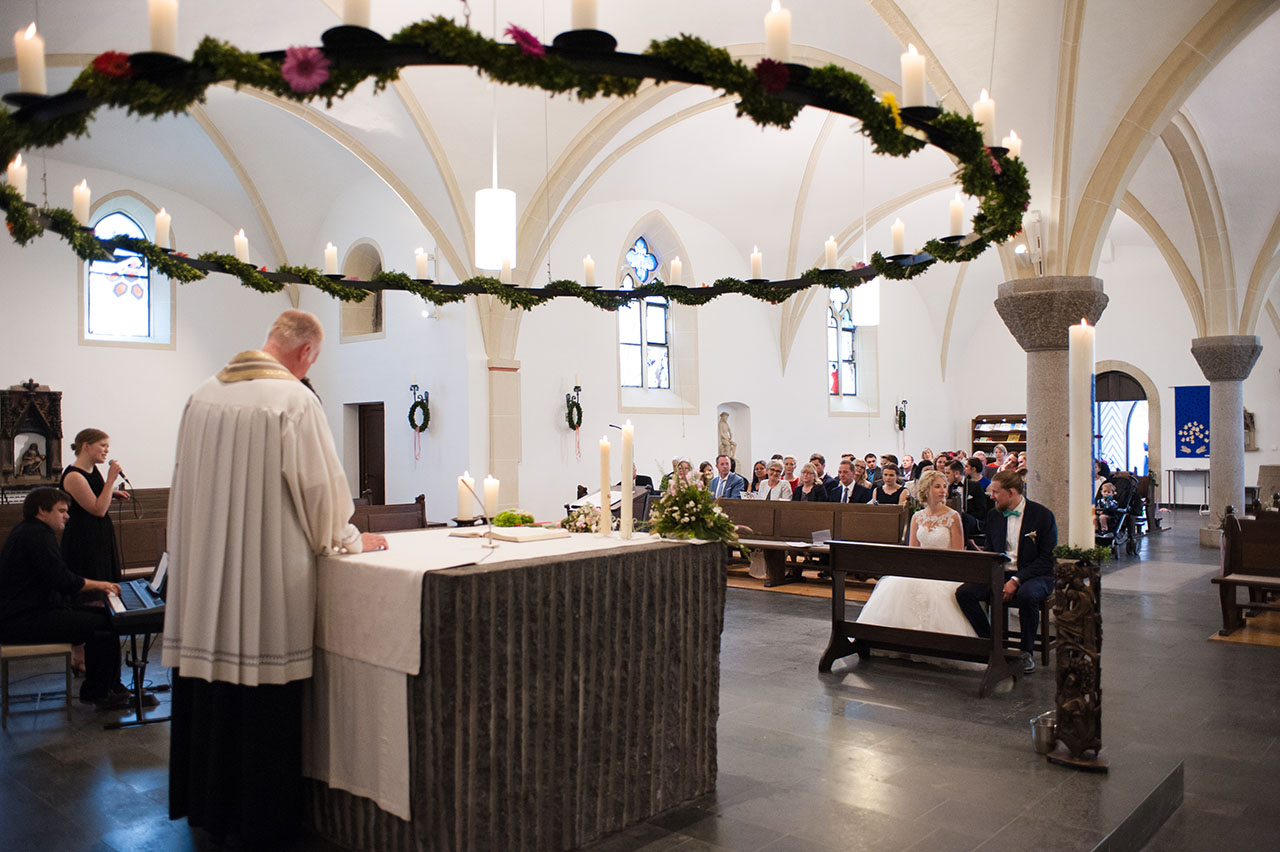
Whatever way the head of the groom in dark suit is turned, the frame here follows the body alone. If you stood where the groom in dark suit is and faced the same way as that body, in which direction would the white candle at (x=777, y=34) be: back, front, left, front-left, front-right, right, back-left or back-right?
front-left

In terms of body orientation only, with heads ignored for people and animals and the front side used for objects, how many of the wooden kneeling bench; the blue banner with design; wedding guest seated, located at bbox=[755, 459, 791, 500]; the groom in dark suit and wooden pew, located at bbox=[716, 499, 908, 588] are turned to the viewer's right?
0

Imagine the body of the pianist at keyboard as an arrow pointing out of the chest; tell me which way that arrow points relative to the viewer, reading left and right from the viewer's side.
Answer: facing to the right of the viewer

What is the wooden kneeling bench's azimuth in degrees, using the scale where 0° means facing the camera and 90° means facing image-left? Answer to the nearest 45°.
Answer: approximately 45°

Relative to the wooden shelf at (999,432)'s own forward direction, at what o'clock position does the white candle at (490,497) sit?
The white candle is roughly at 12 o'clock from the wooden shelf.

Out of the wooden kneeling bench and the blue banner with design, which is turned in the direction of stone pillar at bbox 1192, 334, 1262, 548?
the blue banner with design

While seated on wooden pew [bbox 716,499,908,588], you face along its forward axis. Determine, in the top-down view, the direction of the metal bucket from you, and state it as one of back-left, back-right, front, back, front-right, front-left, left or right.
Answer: front

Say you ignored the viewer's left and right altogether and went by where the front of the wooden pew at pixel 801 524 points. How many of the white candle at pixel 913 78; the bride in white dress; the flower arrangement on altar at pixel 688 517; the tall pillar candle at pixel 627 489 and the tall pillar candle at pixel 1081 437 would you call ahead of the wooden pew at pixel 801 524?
5

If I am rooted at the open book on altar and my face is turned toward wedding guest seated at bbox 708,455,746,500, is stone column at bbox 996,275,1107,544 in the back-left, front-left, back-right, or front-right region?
front-right

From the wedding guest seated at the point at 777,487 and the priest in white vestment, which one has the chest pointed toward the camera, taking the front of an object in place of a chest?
the wedding guest seated

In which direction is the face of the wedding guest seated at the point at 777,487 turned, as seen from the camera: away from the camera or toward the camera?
toward the camera

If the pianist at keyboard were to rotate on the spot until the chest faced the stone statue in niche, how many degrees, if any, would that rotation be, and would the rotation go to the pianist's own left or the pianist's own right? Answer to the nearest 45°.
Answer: approximately 45° to the pianist's own left

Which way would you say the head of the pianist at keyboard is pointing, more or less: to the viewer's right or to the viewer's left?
to the viewer's right

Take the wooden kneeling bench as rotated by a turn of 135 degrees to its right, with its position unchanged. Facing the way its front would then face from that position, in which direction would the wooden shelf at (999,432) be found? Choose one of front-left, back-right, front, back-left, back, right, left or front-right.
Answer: front

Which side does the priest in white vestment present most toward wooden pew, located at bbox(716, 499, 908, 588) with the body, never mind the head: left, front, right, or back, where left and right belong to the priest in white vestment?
front

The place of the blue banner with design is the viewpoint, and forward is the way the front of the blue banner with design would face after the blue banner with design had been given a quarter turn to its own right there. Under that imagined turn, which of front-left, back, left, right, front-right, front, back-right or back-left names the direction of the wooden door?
front-left

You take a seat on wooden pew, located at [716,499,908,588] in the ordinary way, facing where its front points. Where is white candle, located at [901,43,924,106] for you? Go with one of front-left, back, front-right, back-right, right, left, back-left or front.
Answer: front

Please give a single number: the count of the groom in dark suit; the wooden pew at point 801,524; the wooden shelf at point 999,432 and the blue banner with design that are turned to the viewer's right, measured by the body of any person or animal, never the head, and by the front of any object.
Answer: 0

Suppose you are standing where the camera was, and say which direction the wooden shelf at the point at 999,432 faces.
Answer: facing the viewer
